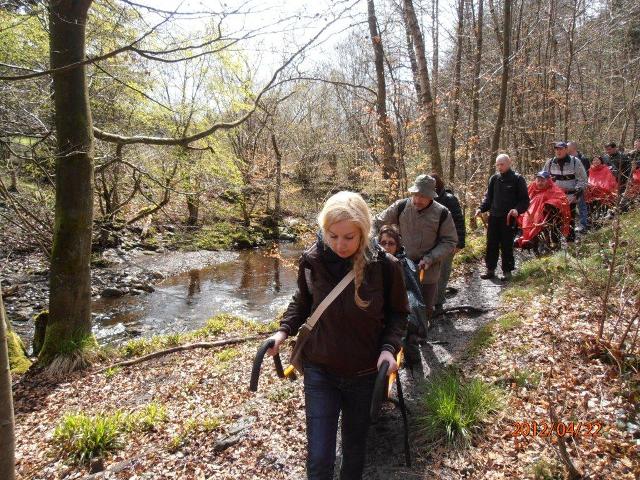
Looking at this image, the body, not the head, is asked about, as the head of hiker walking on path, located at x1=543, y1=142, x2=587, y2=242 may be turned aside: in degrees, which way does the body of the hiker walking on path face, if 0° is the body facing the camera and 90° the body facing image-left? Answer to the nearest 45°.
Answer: approximately 45°

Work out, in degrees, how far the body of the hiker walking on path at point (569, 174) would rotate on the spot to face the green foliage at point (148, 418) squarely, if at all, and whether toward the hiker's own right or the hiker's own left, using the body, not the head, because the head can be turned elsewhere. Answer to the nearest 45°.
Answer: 0° — they already face it

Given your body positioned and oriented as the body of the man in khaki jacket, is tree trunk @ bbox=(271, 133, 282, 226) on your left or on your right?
on your right

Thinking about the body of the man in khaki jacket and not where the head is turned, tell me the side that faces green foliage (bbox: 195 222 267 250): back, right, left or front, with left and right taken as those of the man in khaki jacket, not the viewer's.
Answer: right

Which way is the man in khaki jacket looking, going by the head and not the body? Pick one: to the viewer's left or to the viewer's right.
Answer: to the viewer's left

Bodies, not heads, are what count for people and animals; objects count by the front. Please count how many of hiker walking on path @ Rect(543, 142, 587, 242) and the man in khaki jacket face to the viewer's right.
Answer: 0

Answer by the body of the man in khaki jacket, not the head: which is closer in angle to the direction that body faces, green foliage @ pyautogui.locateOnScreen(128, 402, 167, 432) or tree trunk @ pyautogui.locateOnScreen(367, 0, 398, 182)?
the green foliage

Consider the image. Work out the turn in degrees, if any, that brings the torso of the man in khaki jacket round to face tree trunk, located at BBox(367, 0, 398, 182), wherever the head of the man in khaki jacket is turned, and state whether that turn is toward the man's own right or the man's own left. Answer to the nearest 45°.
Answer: approximately 135° to the man's own right

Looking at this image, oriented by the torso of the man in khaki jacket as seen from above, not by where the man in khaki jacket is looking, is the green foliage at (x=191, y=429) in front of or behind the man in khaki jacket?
in front

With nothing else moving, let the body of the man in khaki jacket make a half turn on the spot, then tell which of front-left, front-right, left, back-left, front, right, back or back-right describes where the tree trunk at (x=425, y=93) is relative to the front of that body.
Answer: front-left

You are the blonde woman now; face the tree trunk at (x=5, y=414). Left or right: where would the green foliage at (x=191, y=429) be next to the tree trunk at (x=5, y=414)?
right

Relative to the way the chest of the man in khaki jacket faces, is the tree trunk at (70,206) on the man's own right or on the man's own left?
on the man's own right

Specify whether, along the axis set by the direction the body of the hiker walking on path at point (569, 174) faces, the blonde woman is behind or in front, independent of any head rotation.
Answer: in front
